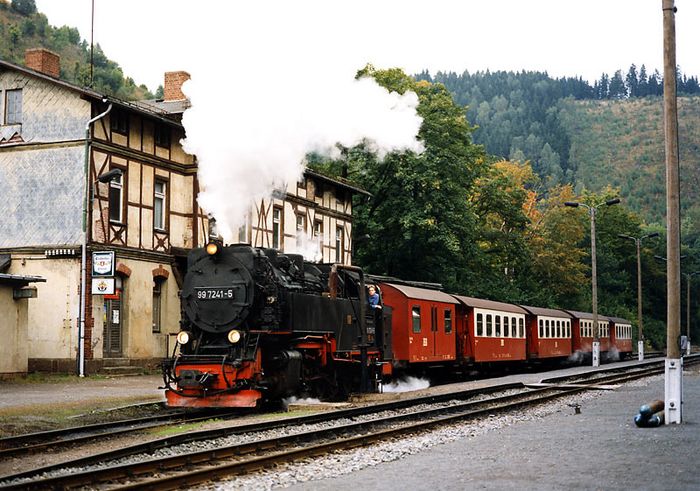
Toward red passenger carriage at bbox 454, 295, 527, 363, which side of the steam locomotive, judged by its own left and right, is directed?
back

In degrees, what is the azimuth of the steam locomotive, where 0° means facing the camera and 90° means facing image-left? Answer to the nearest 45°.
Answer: approximately 45°

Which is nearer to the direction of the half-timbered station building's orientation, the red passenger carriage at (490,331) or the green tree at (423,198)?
the red passenger carriage

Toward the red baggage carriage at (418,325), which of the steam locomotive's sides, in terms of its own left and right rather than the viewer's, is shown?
back

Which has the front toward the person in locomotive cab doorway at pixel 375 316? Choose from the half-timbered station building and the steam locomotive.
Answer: the half-timbered station building

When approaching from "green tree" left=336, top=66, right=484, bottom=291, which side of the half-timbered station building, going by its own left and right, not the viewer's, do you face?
left

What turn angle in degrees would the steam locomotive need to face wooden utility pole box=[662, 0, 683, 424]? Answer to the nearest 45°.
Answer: approximately 135° to its left

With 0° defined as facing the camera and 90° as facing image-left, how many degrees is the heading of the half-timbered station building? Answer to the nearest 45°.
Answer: approximately 315°

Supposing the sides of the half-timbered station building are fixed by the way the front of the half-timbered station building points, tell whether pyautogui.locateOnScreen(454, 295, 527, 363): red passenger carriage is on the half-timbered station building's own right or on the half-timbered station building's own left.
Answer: on the half-timbered station building's own left

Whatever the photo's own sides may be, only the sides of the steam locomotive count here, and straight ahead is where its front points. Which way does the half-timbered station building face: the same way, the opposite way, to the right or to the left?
to the left

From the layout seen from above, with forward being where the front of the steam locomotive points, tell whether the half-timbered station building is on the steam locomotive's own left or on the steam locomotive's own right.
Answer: on the steam locomotive's own right
